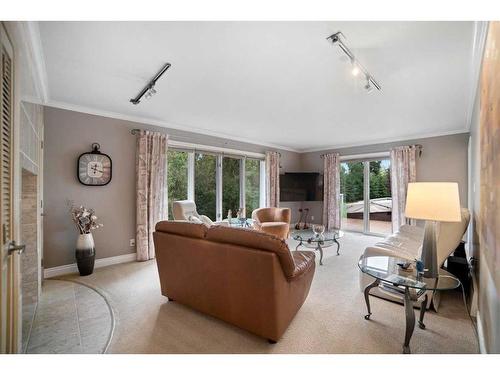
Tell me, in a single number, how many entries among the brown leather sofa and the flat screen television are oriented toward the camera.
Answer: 1

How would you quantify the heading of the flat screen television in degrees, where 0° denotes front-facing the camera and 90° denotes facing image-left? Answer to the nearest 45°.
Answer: approximately 0°

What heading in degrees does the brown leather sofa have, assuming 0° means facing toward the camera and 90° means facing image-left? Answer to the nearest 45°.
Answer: approximately 225°

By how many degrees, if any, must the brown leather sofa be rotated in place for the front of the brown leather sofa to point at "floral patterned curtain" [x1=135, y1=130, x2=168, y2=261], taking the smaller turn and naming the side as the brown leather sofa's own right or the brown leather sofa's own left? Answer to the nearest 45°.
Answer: approximately 90° to the brown leather sofa's own left

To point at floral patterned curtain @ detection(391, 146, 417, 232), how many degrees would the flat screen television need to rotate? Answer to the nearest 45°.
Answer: approximately 45° to its left

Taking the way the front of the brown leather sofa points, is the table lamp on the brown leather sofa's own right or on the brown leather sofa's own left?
on the brown leather sofa's own right

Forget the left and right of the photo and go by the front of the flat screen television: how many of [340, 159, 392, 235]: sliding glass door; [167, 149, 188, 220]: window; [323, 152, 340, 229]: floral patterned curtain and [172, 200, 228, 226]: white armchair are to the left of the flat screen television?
2

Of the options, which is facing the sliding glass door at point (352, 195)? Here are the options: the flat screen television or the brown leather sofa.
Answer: the brown leather sofa
